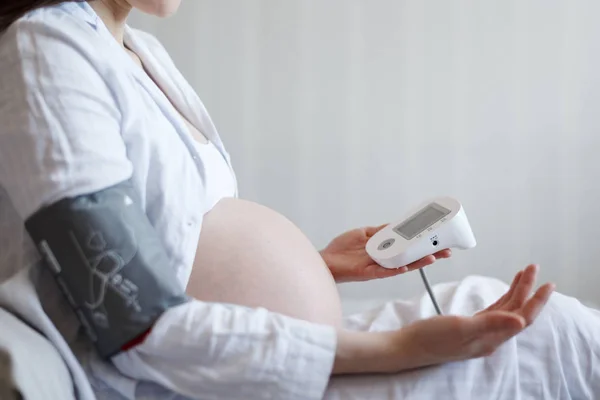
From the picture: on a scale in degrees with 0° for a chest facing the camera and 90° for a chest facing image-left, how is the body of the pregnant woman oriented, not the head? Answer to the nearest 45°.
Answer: approximately 270°
